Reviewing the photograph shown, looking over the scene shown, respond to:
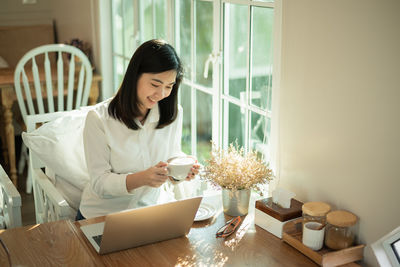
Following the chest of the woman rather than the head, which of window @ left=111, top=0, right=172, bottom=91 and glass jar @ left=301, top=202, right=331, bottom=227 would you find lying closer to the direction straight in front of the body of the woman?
the glass jar

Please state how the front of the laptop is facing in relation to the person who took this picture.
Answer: facing away from the viewer and to the left of the viewer

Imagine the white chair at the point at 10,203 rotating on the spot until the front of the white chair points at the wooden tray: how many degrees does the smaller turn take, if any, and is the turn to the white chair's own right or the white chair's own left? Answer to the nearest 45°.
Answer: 0° — it already faces it

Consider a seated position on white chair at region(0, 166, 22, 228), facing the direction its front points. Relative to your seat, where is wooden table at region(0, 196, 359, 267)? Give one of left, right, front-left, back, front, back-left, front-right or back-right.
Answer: front

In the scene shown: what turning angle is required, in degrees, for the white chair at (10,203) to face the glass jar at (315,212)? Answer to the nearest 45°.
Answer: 0° — it already faces it

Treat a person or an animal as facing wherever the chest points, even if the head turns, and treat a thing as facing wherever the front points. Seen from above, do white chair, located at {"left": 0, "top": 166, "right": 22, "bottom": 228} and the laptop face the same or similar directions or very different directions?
very different directions

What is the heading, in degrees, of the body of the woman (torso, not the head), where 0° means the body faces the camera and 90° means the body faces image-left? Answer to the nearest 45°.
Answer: approximately 315°

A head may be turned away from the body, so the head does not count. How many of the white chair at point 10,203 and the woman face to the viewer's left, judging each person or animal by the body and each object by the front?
0

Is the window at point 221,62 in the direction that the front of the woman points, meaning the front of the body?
no

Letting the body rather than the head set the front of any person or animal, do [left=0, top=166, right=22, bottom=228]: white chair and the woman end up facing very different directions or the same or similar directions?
same or similar directions

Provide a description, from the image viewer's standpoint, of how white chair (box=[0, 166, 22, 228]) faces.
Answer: facing the viewer and to the right of the viewer

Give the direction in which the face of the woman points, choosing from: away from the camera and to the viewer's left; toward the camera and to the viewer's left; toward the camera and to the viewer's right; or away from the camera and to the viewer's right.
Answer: toward the camera and to the viewer's right

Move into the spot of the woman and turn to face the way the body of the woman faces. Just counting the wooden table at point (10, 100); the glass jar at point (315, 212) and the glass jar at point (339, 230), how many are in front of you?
2

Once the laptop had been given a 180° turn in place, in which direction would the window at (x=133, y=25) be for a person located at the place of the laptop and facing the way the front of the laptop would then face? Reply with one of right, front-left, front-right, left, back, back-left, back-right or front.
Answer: back-left
